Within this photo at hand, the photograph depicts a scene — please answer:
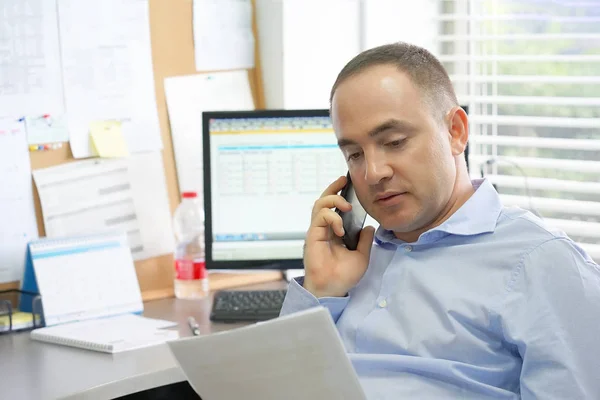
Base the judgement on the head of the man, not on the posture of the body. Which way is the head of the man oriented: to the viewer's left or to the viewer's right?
to the viewer's left

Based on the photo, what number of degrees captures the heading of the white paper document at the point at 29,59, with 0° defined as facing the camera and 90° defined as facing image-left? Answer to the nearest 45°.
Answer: approximately 0°

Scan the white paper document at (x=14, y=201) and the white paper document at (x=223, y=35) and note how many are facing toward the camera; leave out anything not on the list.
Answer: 2

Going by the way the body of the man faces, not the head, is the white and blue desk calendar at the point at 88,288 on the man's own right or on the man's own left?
on the man's own right

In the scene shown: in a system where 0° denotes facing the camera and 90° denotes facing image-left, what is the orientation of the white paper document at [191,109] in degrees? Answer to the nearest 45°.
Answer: approximately 0°
